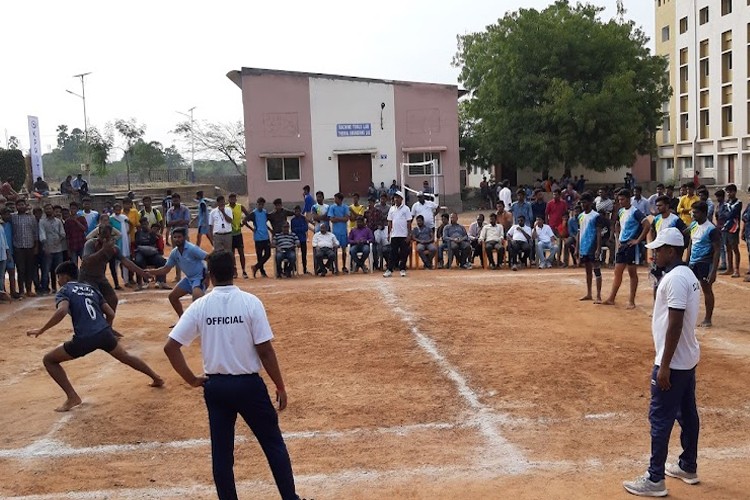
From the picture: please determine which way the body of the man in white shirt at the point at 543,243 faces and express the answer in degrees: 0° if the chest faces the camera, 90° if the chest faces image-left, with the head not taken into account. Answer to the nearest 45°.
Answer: approximately 0°

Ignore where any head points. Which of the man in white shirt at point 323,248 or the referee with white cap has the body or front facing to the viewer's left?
the referee with white cap

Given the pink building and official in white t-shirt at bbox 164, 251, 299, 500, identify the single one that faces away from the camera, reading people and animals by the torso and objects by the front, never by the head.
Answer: the official in white t-shirt

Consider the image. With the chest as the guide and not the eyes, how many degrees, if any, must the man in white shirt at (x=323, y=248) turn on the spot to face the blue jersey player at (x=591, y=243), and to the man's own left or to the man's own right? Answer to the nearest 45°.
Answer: approximately 45° to the man's own left

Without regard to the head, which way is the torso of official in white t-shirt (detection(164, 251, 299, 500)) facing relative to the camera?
away from the camera
